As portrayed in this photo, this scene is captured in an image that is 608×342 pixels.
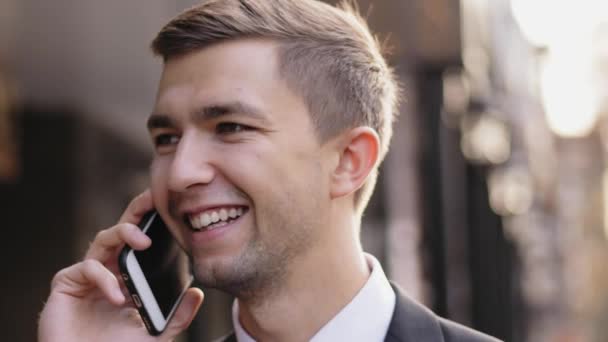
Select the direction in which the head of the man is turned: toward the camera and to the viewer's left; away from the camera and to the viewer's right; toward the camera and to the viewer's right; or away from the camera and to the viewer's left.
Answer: toward the camera and to the viewer's left
